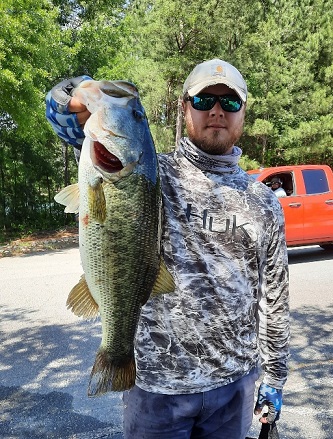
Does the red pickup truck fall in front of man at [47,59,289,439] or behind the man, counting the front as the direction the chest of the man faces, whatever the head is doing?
behind

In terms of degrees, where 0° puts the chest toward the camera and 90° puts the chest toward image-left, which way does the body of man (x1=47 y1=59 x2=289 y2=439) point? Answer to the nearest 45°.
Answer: approximately 0°

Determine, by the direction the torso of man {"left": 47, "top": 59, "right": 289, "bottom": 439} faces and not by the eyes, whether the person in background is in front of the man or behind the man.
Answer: behind
